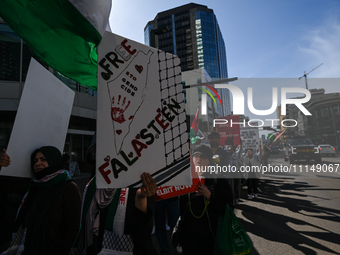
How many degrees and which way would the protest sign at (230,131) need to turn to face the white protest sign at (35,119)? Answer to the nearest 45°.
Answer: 0° — it already faces it

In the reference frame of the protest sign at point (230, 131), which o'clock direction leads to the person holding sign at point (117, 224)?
The person holding sign is roughly at 12 o'clock from the protest sign.

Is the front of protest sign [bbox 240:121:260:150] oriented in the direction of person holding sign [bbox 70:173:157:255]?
yes

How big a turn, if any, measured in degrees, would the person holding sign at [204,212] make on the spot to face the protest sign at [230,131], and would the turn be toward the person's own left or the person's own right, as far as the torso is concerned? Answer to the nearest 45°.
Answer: approximately 135° to the person's own right

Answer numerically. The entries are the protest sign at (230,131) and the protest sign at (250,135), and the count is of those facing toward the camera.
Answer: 2

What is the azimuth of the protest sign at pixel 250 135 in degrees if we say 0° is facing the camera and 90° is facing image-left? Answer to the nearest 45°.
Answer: approximately 0°
